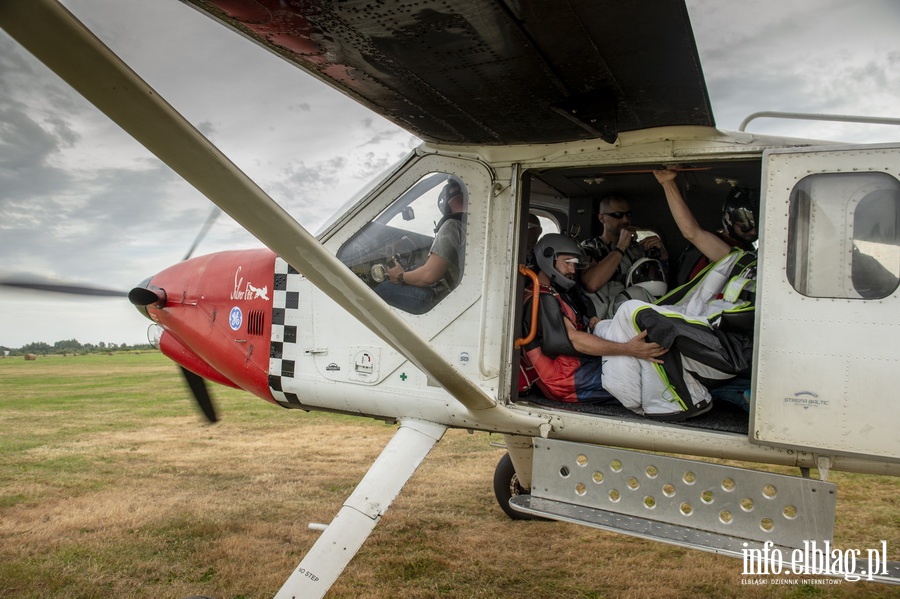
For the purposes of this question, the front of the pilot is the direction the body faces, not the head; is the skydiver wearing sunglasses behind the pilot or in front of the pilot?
behind

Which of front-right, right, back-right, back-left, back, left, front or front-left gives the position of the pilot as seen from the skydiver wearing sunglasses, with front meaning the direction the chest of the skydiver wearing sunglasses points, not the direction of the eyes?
right

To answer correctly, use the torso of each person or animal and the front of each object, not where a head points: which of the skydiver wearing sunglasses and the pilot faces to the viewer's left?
the pilot

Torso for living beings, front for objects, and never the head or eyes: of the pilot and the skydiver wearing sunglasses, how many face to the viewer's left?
1

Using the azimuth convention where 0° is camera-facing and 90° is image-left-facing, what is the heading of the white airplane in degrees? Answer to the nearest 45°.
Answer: approximately 90°

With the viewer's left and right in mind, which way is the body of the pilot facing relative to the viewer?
facing to the left of the viewer

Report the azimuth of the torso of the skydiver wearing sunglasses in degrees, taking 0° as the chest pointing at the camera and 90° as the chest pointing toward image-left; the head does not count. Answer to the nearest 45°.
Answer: approximately 315°
